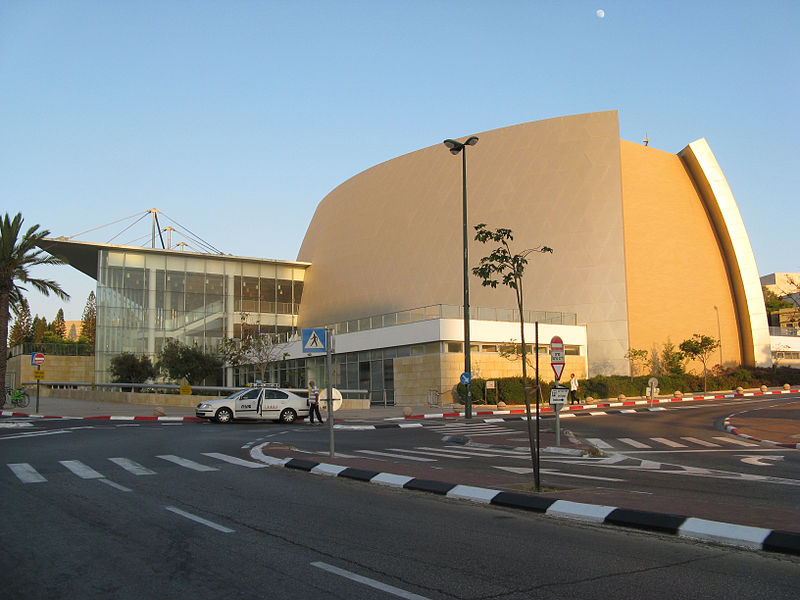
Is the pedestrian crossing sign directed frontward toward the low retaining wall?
no

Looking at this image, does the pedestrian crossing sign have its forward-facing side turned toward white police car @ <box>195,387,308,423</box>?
no

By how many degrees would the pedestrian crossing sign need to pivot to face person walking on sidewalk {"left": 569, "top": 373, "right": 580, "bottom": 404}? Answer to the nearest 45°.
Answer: approximately 135° to its left

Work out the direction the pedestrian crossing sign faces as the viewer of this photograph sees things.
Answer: facing the viewer

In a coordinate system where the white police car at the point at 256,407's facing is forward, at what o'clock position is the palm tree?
The palm tree is roughly at 1 o'clock from the white police car.

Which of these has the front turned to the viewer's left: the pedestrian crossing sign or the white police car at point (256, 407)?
the white police car

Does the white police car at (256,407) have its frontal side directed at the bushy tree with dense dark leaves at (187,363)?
no

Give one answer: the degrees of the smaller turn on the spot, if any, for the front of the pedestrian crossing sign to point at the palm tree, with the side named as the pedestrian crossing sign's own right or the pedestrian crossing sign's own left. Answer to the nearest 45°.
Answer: approximately 135° to the pedestrian crossing sign's own right

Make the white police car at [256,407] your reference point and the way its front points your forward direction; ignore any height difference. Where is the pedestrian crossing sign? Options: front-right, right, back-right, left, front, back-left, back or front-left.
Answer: left

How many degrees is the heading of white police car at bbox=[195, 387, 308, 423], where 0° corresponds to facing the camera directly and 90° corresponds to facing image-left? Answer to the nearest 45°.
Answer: approximately 90°

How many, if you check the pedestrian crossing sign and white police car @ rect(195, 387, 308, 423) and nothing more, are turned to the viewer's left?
1

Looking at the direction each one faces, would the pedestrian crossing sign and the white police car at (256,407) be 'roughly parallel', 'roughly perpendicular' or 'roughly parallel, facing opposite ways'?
roughly perpendicular
